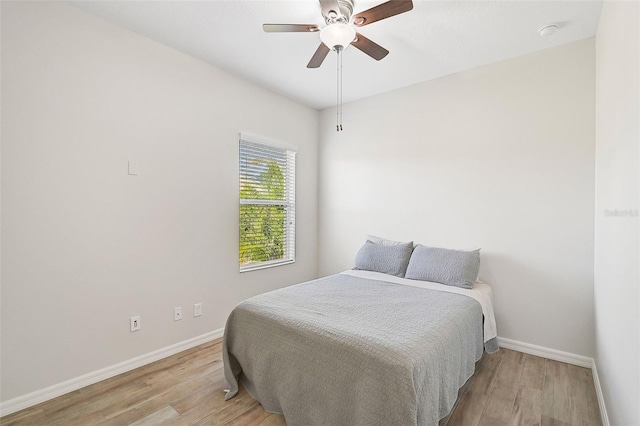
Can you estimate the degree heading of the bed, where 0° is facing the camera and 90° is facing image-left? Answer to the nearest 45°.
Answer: approximately 45°

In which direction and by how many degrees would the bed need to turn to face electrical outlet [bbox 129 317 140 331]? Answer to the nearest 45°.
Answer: approximately 45° to its right
